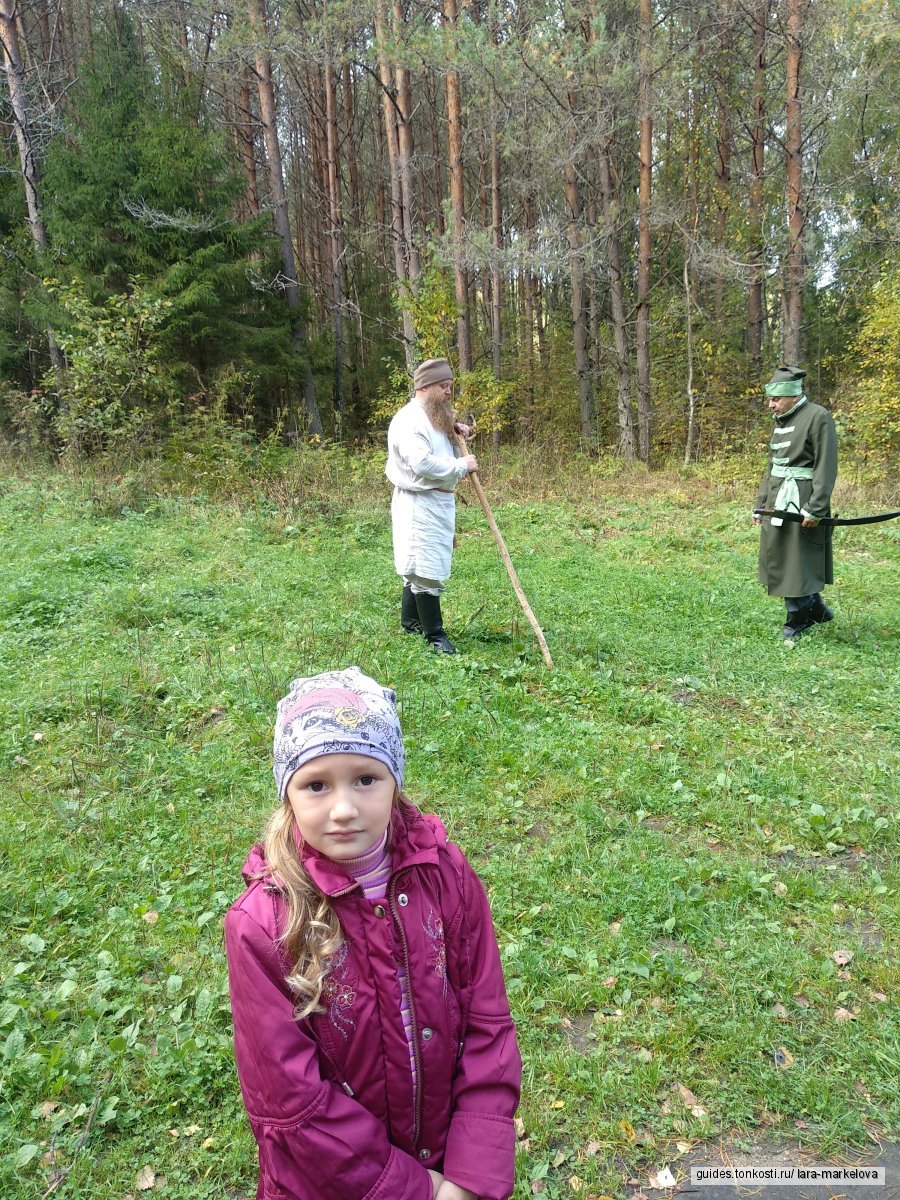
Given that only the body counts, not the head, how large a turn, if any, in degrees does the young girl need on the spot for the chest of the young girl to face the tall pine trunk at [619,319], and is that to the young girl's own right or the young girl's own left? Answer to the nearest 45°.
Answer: approximately 180°

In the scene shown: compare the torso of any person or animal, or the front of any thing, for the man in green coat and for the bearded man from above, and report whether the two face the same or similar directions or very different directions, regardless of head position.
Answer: very different directions

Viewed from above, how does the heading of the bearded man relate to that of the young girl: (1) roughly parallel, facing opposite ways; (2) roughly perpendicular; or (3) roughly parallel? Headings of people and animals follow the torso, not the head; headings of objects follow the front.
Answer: roughly perpendicular

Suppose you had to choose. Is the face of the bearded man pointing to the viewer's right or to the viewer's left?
to the viewer's right

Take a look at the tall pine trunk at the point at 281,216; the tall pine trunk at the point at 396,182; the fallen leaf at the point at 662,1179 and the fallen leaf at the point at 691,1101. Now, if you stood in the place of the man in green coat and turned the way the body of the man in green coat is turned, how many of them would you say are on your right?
2

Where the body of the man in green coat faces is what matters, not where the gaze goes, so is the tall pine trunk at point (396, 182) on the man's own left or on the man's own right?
on the man's own right

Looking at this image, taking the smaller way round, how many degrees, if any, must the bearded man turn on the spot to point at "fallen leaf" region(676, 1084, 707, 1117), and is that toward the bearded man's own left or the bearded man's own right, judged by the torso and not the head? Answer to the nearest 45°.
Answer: approximately 90° to the bearded man's own right

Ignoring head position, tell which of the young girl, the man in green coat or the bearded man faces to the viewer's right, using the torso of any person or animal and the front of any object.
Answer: the bearded man

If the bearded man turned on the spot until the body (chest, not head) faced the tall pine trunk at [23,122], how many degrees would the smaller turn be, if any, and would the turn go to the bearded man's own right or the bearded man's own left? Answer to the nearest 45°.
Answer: approximately 135° to the bearded man's own left

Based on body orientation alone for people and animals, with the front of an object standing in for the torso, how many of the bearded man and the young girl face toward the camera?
1

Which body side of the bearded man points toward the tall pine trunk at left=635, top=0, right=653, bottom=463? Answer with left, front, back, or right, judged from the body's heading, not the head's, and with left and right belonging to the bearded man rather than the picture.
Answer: left

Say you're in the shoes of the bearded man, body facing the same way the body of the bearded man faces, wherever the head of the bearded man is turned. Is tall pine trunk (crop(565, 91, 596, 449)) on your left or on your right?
on your left

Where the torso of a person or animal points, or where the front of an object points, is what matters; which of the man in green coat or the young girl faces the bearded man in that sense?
the man in green coat

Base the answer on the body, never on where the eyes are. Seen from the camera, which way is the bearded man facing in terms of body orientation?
to the viewer's right
